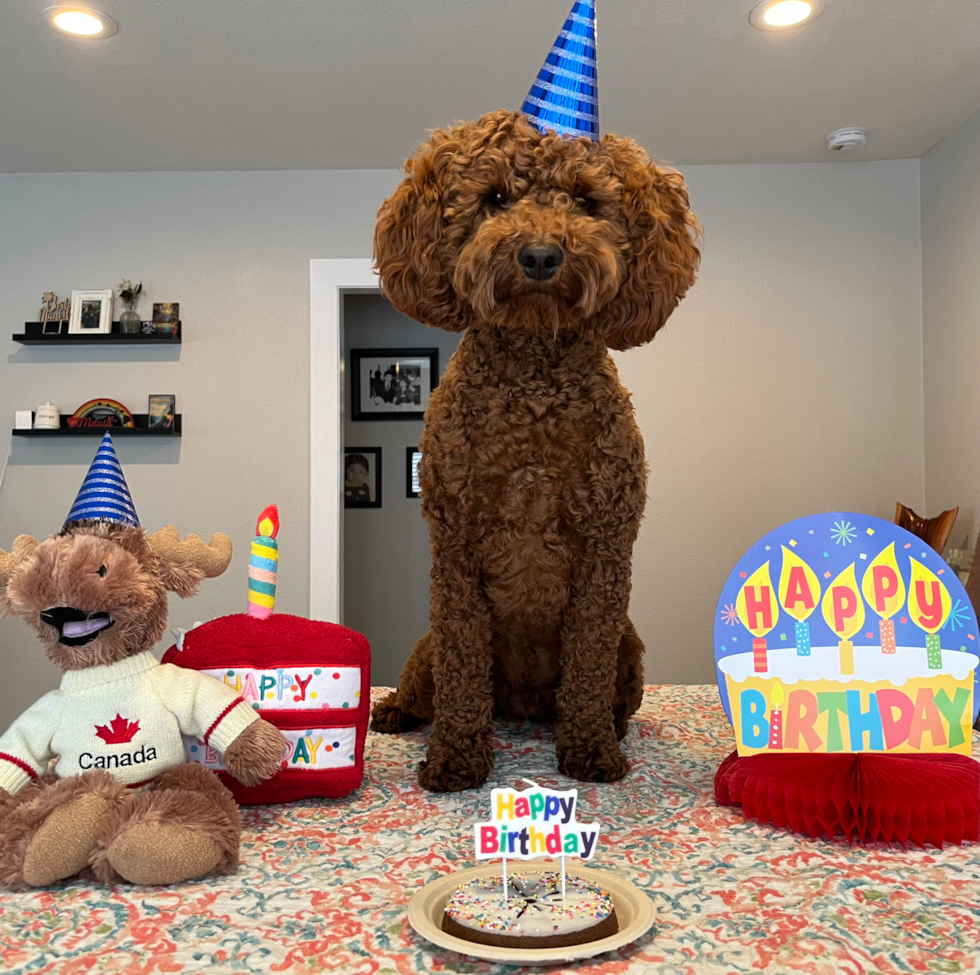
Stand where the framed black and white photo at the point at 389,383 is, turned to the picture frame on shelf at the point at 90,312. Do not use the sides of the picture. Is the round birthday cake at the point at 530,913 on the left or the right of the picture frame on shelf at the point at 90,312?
left

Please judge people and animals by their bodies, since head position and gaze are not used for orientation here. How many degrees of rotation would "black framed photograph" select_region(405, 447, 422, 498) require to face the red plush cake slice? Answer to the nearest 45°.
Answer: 0° — it already faces it

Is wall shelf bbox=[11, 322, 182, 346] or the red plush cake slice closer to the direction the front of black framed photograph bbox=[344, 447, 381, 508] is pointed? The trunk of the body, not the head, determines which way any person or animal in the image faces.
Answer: the red plush cake slice

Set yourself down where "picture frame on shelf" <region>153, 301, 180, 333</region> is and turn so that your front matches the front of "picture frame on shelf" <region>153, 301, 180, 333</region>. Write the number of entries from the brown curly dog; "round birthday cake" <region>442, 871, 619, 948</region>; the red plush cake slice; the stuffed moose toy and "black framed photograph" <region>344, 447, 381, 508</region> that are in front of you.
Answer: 4

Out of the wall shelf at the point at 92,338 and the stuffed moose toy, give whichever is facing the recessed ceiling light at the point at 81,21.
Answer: the wall shelf

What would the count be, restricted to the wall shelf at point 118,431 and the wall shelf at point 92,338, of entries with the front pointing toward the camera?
2

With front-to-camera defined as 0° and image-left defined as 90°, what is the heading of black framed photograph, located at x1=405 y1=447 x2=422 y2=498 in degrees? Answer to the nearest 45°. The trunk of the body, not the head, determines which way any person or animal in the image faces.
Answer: approximately 0°
